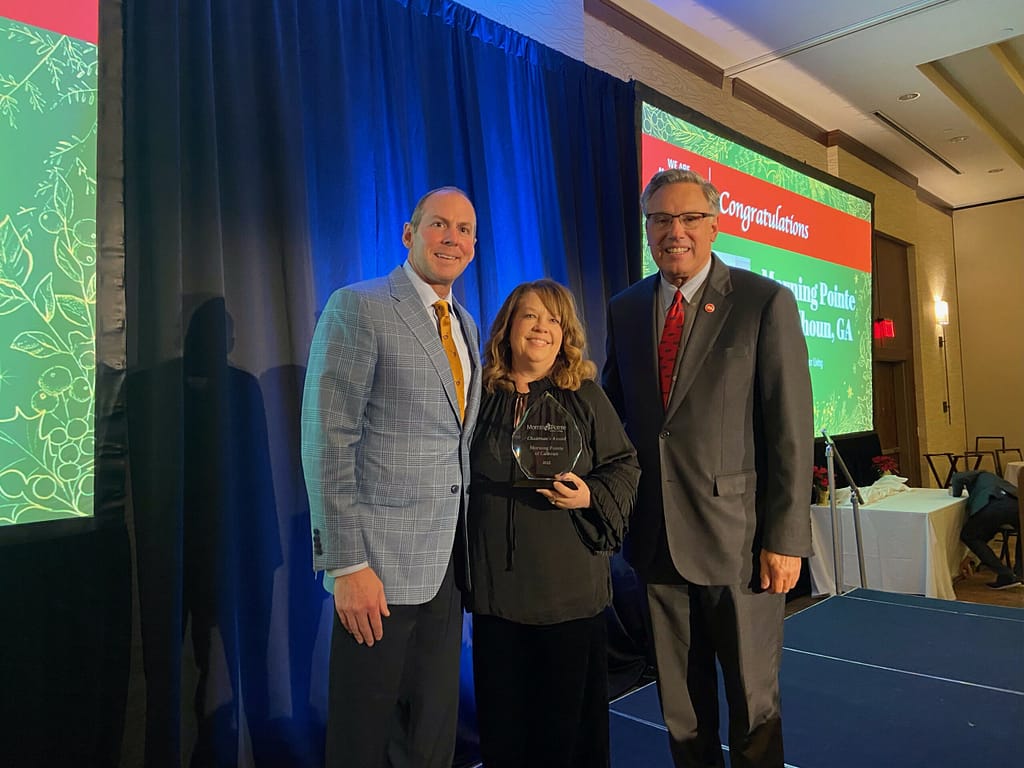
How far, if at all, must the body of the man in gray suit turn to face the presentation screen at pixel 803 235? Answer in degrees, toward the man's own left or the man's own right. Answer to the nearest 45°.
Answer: approximately 135° to the man's own right

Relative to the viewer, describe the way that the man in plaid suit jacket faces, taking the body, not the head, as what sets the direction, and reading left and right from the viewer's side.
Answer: facing the viewer and to the right of the viewer

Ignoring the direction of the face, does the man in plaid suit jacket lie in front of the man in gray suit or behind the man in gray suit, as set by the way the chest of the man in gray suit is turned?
in front

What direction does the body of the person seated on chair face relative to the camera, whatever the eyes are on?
to the viewer's left

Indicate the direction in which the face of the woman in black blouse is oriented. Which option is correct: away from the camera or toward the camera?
toward the camera

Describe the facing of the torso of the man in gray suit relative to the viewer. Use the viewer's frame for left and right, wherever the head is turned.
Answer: facing the viewer and to the left of the viewer

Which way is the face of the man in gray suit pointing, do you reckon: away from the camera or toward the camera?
toward the camera

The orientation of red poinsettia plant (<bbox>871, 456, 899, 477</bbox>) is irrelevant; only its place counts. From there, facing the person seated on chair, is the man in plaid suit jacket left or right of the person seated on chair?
right

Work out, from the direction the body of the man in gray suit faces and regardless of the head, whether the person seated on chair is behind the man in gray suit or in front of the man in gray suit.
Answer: behind
